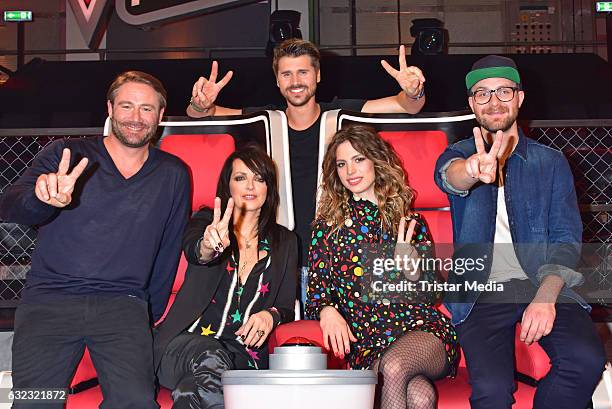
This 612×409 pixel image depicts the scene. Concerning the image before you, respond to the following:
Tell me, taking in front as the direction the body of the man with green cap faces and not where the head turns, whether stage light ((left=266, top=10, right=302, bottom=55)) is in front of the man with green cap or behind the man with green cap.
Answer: behind

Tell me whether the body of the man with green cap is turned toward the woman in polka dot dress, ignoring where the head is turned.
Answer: no

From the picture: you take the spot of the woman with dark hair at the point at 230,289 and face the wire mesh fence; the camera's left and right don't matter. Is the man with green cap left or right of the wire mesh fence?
right

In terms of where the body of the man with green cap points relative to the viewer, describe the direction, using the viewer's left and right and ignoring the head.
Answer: facing the viewer

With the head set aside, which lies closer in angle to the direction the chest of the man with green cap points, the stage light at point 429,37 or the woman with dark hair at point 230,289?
the woman with dark hair

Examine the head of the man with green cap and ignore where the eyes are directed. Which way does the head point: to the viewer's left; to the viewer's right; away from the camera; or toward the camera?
toward the camera

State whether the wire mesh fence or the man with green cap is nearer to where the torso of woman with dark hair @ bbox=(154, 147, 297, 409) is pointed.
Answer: the man with green cap

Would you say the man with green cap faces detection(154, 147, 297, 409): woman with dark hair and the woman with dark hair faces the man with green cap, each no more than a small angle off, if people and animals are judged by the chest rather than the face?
no

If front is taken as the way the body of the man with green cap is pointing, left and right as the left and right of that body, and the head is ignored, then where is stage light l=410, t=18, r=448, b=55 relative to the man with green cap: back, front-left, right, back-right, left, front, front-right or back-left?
back

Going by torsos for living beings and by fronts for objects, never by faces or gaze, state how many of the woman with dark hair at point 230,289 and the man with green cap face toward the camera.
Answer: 2

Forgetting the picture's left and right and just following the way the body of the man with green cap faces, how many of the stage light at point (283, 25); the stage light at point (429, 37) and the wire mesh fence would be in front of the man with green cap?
0

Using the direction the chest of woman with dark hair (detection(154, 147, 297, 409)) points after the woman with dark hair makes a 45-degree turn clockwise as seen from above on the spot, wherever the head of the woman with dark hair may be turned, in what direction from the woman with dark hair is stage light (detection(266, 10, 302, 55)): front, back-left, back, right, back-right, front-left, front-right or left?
back-right

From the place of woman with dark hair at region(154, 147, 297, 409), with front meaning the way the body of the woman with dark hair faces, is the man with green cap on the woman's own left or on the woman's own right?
on the woman's own left

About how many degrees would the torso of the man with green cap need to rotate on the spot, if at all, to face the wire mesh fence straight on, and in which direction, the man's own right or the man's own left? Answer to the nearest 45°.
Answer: approximately 180°

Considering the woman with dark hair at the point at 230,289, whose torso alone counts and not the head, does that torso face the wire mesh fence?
no

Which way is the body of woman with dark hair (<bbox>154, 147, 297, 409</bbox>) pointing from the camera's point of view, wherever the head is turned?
toward the camera

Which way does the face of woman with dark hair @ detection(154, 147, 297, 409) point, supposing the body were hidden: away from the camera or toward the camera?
toward the camera
